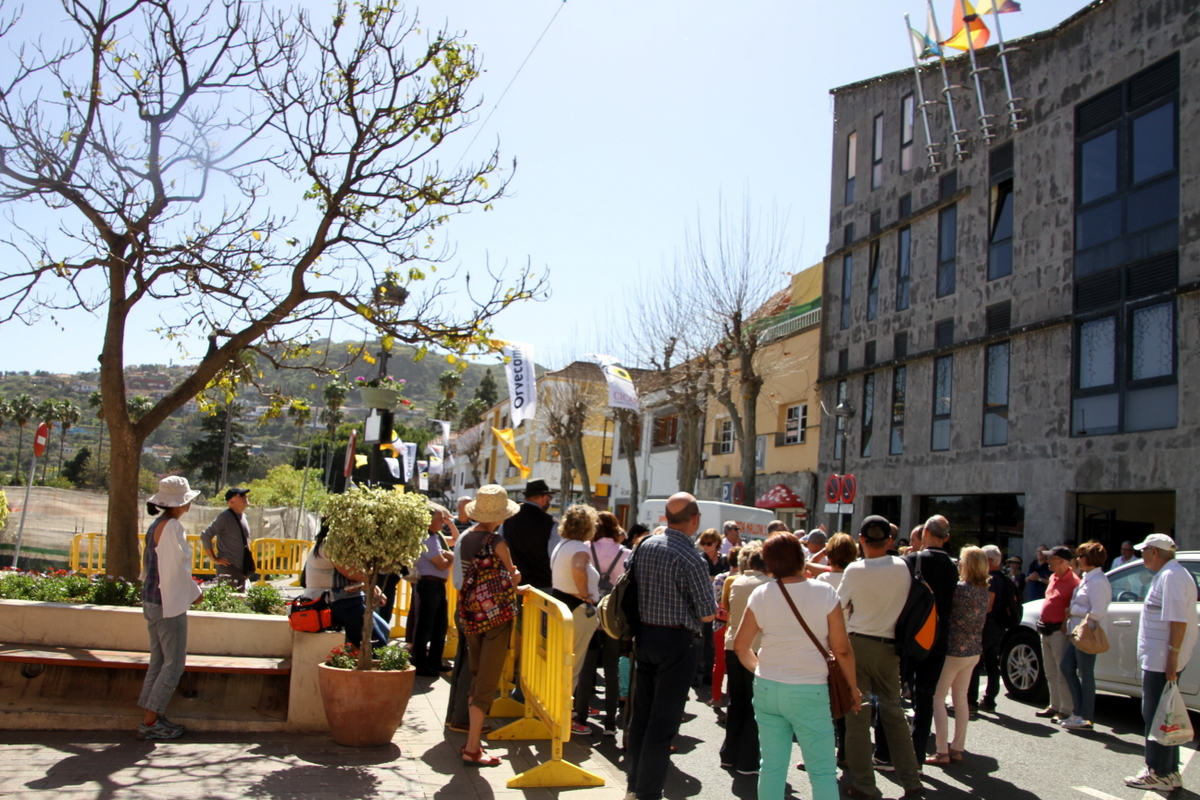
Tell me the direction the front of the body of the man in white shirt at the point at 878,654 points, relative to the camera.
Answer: away from the camera

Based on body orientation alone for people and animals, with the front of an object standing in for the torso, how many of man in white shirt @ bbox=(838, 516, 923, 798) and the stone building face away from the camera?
1

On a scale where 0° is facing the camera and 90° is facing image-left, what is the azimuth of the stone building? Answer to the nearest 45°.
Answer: approximately 45°

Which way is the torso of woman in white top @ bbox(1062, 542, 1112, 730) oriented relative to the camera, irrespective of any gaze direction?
to the viewer's left

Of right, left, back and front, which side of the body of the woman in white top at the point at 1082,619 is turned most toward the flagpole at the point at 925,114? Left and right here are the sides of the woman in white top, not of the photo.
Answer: right

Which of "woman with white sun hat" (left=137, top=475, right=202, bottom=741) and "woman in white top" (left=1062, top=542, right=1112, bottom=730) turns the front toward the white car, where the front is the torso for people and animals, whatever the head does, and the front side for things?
the woman with white sun hat

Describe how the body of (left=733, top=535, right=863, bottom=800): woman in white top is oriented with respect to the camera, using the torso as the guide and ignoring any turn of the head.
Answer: away from the camera

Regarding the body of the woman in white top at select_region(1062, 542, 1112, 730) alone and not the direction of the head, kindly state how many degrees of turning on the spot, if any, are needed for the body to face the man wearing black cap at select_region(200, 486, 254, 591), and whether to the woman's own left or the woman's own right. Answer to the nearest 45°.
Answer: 0° — they already face them

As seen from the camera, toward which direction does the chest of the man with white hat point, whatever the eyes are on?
to the viewer's left

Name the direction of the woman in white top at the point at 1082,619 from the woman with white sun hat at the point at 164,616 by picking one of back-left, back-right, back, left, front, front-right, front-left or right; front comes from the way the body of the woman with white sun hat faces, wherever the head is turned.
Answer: front

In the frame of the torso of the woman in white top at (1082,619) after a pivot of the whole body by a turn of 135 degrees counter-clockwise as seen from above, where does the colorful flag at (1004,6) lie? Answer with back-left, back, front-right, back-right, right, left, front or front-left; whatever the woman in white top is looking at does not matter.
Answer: back-left

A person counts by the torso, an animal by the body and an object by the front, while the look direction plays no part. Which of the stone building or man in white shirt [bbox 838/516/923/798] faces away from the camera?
the man in white shirt

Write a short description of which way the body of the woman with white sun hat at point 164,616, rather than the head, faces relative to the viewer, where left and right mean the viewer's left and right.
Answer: facing to the right of the viewer

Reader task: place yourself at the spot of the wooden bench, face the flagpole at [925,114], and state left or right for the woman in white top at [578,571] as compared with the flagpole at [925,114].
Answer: right

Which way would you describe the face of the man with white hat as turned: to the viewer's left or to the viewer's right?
to the viewer's left

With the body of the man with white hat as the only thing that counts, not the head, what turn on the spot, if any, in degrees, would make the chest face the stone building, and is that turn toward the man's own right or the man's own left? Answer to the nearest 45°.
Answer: approximately 90° to the man's own right

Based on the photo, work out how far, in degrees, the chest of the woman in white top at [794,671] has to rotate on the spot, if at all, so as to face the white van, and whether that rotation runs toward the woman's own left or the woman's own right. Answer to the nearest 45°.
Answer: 0° — they already face it

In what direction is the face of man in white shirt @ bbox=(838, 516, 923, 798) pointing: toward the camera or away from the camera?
away from the camera
